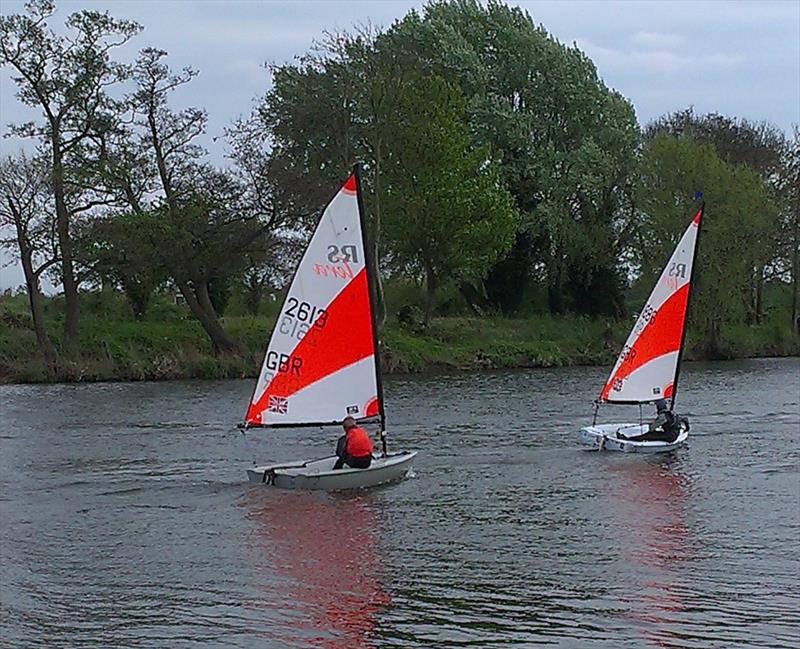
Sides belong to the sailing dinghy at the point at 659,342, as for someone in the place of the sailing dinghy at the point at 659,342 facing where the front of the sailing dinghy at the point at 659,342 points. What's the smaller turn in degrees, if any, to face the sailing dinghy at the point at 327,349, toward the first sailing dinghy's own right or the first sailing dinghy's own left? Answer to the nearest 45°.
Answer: approximately 180°

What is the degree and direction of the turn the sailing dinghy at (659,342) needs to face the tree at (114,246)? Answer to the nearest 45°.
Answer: approximately 90° to its left

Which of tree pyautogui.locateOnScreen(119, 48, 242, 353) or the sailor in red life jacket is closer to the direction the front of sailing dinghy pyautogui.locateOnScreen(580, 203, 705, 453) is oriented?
the tree

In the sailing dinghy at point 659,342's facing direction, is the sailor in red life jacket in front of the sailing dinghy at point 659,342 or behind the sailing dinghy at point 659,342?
behind

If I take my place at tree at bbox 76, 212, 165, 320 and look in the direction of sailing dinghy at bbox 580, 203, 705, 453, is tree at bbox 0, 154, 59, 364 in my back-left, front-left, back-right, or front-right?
back-right

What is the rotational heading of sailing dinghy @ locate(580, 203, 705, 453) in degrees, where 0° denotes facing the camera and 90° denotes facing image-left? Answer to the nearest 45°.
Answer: approximately 225°

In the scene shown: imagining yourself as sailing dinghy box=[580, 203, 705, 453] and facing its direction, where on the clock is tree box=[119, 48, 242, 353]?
The tree is roughly at 9 o'clock from the sailing dinghy.

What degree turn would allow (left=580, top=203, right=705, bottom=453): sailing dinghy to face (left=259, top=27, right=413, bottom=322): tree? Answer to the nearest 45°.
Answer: approximately 90° to its left
